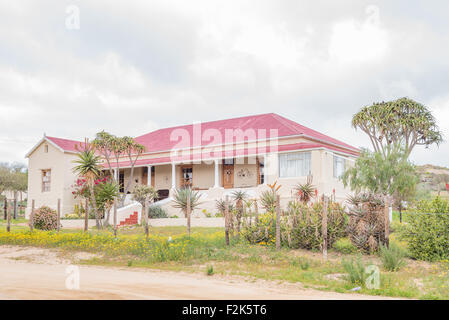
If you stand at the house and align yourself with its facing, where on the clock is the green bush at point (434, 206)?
The green bush is roughly at 10 o'clock from the house.

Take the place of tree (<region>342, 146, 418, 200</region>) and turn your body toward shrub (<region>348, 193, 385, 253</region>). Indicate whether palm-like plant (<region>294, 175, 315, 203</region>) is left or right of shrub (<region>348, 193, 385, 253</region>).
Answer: right

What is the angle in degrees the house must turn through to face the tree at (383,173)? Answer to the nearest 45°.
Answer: approximately 90° to its left

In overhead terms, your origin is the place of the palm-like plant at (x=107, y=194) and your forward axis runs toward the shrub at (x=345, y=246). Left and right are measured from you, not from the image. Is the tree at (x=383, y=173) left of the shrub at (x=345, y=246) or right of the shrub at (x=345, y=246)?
left

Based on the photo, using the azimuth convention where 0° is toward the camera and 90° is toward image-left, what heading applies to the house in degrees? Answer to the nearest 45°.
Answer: approximately 45°

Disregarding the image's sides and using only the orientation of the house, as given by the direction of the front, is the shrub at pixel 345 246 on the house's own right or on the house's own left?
on the house's own left

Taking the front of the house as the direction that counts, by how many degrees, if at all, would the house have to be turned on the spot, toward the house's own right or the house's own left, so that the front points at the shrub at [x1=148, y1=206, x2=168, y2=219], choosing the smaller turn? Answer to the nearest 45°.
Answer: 0° — it already faces it

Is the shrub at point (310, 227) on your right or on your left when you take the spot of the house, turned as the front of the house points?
on your left

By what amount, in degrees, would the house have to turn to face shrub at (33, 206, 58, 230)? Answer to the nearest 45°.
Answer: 0° — it already faces it
